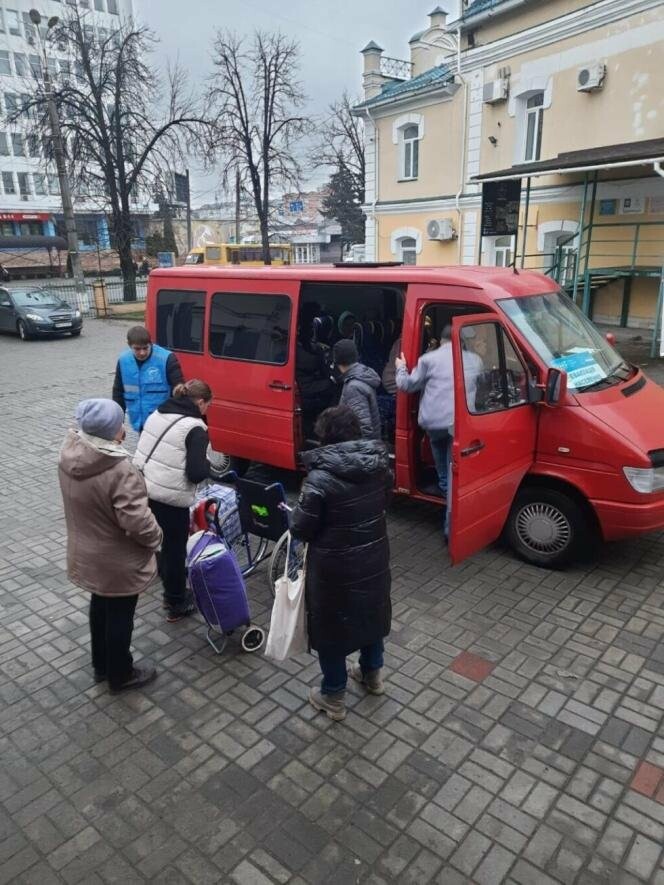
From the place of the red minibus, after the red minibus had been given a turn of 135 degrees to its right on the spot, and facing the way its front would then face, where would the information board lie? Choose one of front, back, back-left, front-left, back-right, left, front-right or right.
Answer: right

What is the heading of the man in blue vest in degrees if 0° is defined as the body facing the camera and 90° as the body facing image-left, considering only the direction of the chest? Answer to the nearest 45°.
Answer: approximately 0°

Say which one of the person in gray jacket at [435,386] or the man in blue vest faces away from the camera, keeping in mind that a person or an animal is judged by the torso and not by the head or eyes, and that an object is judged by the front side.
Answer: the person in gray jacket

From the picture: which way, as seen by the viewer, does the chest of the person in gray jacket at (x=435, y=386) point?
away from the camera

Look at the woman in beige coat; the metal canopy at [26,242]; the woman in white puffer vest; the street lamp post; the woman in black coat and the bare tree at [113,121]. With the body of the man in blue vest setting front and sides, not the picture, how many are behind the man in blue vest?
3

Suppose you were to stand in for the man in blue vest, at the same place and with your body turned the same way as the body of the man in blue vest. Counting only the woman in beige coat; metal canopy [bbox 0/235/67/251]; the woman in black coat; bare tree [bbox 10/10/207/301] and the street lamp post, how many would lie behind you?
3

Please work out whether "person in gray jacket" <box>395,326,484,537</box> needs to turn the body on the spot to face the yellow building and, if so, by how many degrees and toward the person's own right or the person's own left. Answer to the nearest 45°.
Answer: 0° — they already face it

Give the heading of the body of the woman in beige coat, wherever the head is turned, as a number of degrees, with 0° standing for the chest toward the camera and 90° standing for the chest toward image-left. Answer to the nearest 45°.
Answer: approximately 225°

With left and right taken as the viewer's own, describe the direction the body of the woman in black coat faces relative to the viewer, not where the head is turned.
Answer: facing away from the viewer and to the left of the viewer

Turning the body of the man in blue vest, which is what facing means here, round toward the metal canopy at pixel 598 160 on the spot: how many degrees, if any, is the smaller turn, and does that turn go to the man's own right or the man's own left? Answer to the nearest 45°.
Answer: approximately 135° to the man's own left

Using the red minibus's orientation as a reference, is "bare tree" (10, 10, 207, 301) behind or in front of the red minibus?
behind

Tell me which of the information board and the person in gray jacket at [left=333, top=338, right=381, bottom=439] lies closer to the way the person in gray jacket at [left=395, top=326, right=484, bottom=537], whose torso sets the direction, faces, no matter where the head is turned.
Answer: the information board
